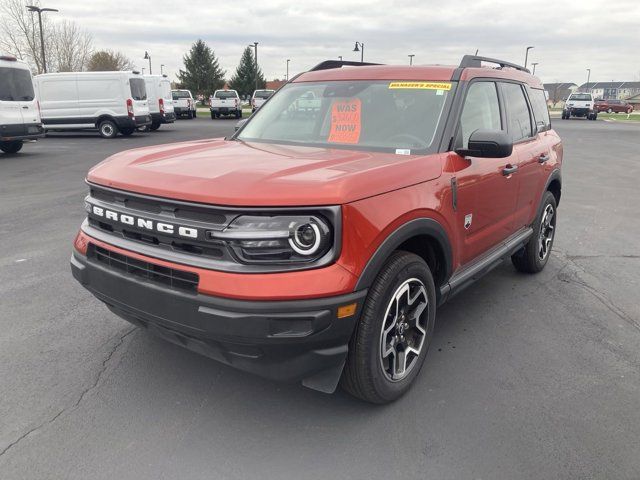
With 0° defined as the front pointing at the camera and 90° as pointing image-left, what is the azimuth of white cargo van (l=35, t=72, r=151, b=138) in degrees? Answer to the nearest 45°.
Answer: approximately 135°

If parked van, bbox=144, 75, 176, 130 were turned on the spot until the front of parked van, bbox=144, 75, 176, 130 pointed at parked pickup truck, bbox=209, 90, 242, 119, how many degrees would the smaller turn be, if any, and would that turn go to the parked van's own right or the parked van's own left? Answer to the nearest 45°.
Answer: approximately 90° to the parked van's own right

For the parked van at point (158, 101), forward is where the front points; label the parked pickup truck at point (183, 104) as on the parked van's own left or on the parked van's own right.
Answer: on the parked van's own right

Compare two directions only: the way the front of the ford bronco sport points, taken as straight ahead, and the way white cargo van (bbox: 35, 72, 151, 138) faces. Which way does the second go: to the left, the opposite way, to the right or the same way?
to the right

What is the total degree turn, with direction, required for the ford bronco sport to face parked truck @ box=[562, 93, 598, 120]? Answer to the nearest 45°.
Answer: approximately 180°

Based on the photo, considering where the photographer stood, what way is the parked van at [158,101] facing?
facing away from the viewer and to the left of the viewer

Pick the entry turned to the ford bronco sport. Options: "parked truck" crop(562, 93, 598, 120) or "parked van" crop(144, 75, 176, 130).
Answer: "parked truck" crop(562, 93, 598, 120)

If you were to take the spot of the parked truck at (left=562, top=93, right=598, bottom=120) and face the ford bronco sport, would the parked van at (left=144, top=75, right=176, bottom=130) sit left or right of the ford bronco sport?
right

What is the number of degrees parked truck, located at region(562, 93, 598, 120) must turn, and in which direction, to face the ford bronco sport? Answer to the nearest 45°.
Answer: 0° — it already faces it

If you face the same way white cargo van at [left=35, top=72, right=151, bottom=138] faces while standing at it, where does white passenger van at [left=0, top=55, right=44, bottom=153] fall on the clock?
The white passenger van is roughly at 8 o'clock from the white cargo van.
